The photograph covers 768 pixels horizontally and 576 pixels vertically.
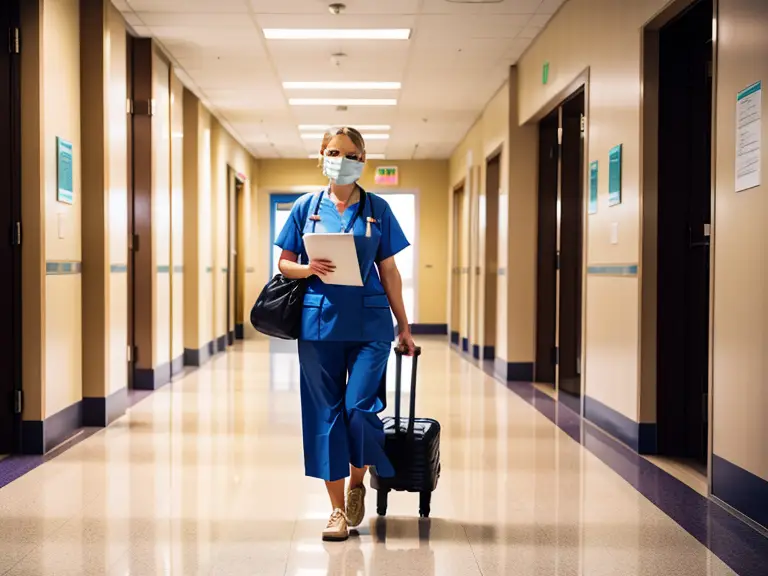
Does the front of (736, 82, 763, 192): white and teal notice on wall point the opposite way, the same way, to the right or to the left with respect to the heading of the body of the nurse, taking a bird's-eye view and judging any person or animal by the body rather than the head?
to the right

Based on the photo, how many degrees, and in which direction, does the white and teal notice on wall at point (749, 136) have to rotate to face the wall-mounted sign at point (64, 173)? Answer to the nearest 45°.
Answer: approximately 45° to its right

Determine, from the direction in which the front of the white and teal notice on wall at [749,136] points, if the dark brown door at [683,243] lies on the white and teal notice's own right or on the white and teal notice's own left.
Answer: on the white and teal notice's own right

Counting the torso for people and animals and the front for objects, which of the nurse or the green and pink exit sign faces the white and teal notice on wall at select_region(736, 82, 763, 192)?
the green and pink exit sign

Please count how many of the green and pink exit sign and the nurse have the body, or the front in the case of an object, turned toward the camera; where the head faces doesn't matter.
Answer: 2

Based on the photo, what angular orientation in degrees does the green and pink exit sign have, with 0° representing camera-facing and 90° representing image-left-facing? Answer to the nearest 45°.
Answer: approximately 0°

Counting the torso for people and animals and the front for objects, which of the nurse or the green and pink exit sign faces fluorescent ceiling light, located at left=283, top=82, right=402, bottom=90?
the green and pink exit sign

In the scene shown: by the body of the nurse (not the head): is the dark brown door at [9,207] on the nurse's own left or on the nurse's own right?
on the nurse's own right

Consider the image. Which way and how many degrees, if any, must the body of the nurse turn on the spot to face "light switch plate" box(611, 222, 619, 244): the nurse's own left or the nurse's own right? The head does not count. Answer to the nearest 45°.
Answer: approximately 135° to the nurse's own left

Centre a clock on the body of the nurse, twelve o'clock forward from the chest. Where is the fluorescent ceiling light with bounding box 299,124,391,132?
The fluorescent ceiling light is roughly at 6 o'clock from the nurse.

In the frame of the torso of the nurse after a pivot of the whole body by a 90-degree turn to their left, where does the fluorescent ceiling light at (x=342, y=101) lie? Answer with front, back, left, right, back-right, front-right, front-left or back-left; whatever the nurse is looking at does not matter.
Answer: left

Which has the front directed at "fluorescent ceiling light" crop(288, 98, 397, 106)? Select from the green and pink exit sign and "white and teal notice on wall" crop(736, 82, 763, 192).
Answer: the green and pink exit sign

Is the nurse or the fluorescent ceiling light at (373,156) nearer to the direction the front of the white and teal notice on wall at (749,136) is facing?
the nurse

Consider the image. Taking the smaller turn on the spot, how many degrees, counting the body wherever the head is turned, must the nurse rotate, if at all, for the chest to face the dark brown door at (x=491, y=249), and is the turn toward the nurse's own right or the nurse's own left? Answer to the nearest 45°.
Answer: approximately 180°
